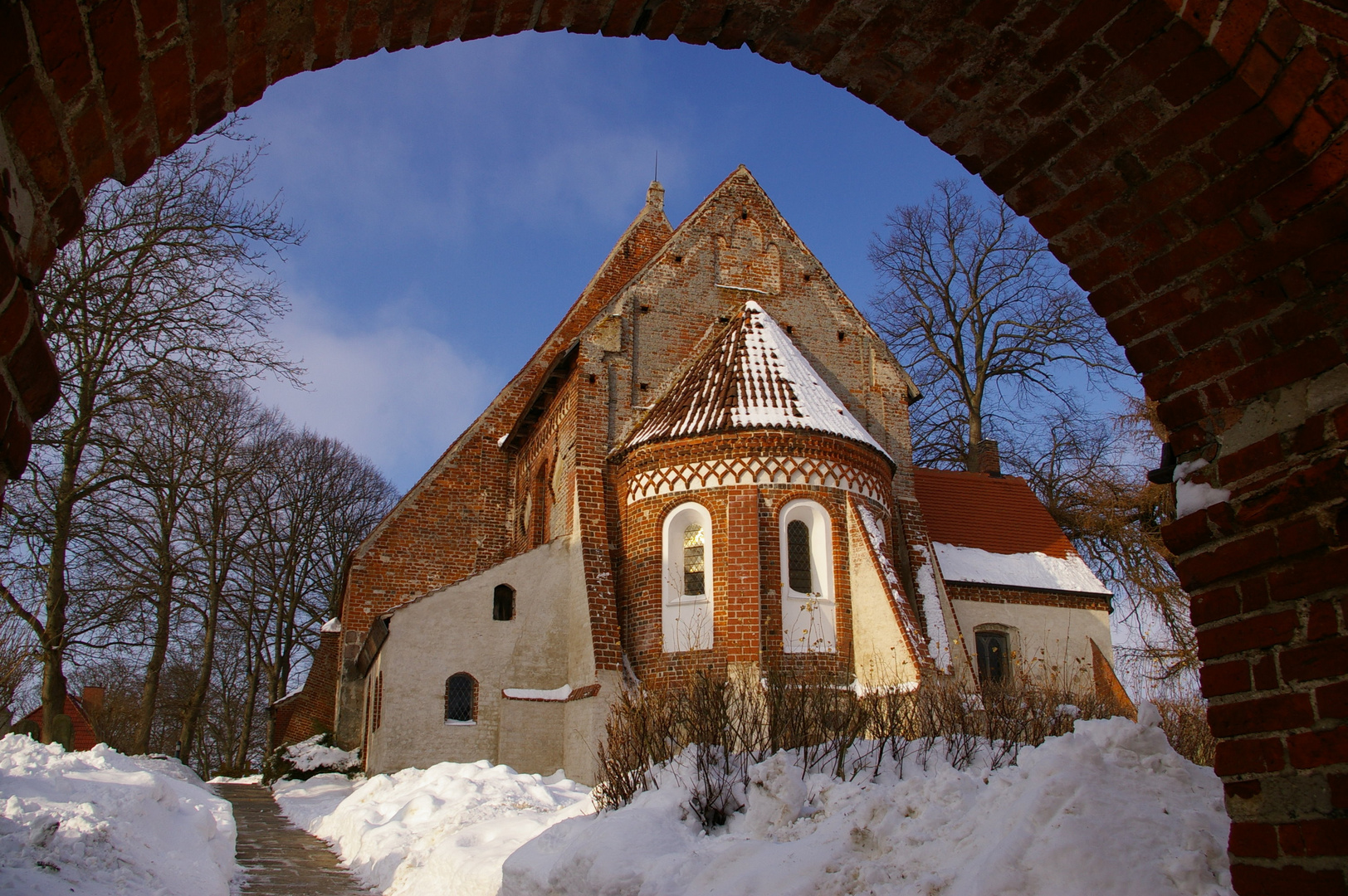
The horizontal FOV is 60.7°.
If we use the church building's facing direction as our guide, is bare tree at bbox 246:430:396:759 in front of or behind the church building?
in front

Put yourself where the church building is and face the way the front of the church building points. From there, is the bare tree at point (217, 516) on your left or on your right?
on your left

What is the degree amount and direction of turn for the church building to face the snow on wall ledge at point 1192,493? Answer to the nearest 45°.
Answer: approximately 180°

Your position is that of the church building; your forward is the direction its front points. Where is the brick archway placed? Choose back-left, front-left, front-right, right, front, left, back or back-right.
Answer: back

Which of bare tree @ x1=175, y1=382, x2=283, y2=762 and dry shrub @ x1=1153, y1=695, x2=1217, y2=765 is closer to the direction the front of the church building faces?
the bare tree

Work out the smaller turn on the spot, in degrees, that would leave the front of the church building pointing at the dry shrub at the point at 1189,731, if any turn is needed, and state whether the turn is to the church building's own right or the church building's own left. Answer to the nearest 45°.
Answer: approximately 135° to the church building's own right

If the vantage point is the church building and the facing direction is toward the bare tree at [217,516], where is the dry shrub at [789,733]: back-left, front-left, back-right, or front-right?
back-left
